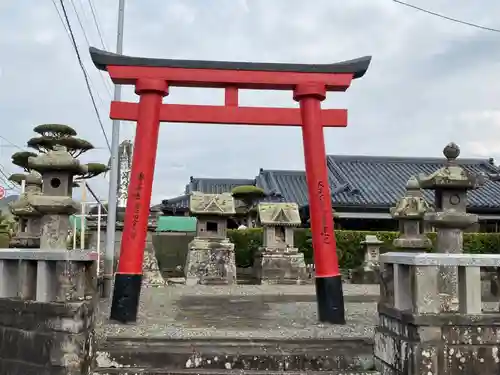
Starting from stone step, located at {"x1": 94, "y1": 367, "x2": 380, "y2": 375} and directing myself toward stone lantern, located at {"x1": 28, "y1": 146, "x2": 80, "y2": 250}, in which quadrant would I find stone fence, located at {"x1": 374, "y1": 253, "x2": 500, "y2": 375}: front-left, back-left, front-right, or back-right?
back-right

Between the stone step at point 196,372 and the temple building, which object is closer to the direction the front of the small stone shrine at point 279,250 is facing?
the stone step

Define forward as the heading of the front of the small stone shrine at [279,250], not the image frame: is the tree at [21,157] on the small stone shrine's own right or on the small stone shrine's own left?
on the small stone shrine's own right

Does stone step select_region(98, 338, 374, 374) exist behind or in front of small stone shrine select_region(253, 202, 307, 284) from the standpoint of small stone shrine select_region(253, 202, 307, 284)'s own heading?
in front

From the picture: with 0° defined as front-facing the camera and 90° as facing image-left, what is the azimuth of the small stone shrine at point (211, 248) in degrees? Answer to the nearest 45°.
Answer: approximately 0°

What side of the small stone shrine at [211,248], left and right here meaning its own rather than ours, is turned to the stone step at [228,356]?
front

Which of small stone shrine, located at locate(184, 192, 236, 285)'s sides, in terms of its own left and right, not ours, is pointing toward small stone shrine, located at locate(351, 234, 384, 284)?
left

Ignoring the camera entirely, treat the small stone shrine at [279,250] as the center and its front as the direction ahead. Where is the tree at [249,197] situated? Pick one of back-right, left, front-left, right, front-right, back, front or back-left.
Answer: back

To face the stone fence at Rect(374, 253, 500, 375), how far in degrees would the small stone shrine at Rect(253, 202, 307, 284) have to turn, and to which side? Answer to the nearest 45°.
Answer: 0° — it already faces it

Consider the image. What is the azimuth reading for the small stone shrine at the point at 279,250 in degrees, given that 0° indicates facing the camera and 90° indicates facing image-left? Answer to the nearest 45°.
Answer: approximately 0°

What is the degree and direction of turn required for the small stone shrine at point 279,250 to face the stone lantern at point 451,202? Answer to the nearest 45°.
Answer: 0° — it already faces it

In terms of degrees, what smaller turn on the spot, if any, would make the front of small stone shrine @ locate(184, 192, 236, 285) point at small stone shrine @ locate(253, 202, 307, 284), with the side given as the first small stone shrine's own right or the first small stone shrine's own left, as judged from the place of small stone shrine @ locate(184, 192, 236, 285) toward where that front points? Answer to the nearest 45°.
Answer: approximately 90° to the first small stone shrine's own left
